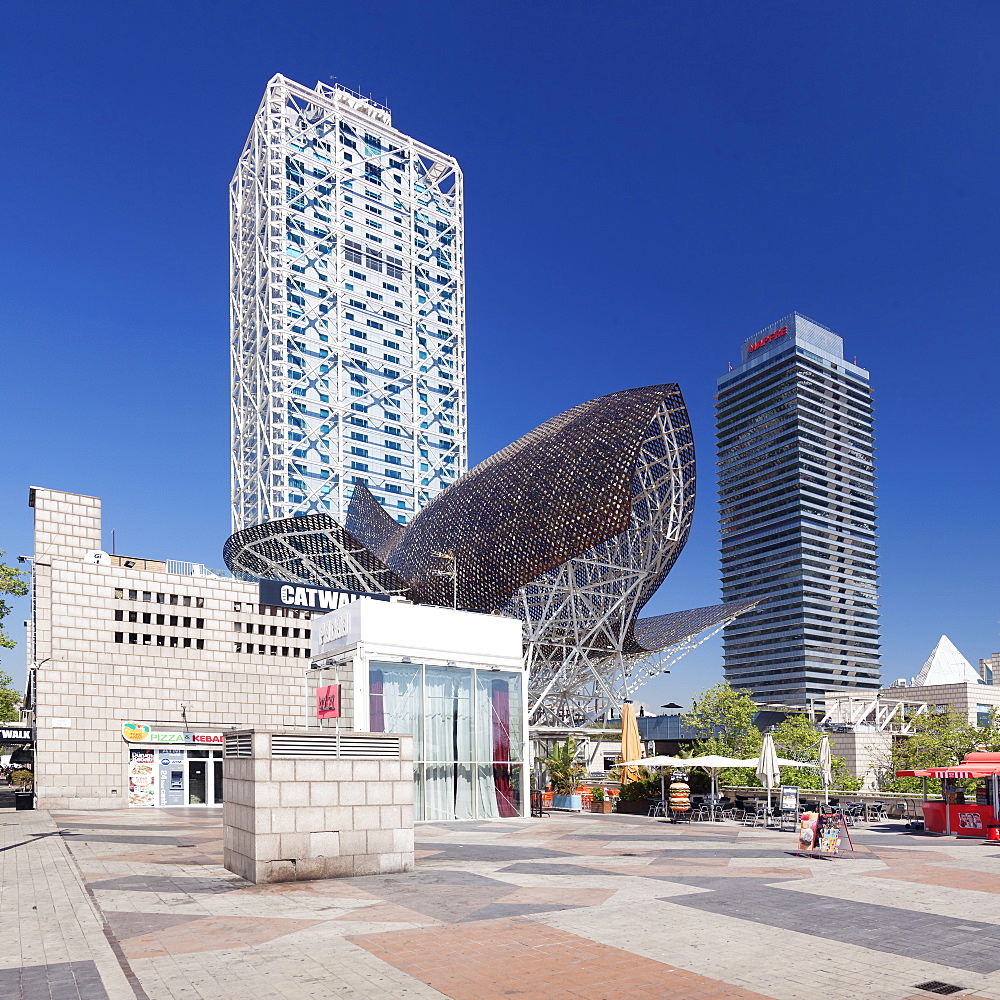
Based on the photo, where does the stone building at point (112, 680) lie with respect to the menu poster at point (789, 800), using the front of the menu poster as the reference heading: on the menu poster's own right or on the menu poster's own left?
on the menu poster's own right

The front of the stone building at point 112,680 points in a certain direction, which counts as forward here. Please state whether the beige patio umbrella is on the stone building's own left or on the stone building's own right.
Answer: on the stone building's own left

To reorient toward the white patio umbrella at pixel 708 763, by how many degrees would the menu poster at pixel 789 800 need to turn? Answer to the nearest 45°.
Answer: approximately 135° to its right

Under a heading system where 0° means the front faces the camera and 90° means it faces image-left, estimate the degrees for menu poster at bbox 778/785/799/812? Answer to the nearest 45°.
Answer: approximately 0°

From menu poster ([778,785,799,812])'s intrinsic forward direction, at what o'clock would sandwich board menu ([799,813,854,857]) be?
The sandwich board menu is roughly at 12 o'clock from the menu poster.

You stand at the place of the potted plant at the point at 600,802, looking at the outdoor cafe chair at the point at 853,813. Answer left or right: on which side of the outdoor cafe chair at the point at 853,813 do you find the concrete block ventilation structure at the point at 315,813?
right

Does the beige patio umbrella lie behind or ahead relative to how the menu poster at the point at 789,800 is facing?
behind

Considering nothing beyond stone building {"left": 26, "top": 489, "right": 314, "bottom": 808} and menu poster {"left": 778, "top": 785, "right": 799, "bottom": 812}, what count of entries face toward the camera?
2

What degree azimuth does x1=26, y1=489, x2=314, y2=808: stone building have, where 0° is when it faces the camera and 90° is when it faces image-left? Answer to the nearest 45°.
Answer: approximately 0°

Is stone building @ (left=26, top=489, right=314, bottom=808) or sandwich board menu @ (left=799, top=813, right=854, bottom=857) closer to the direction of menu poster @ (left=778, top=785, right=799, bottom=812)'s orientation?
the sandwich board menu
